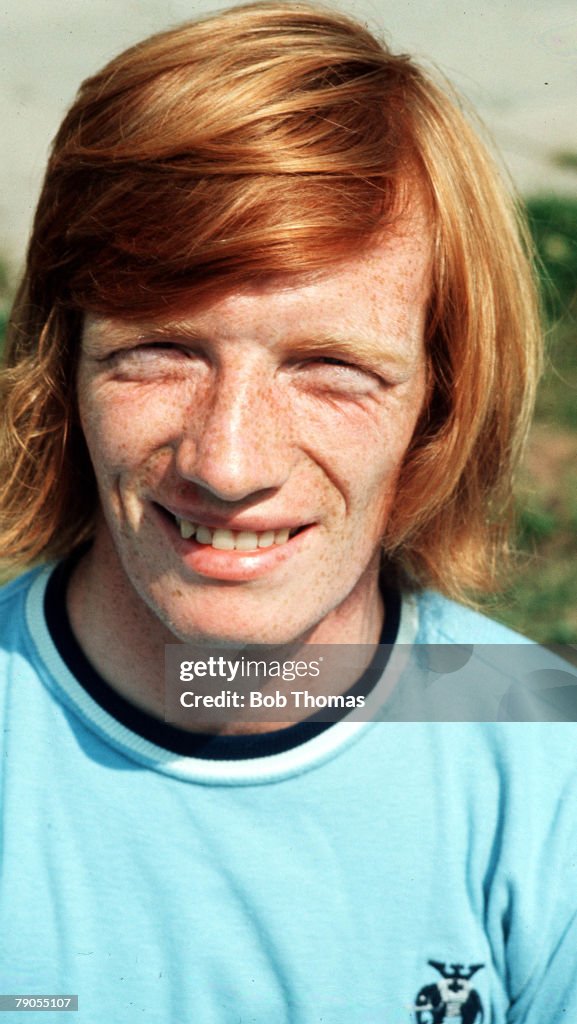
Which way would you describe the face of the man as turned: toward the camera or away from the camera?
toward the camera

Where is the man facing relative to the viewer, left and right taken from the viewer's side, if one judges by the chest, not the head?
facing the viewer
